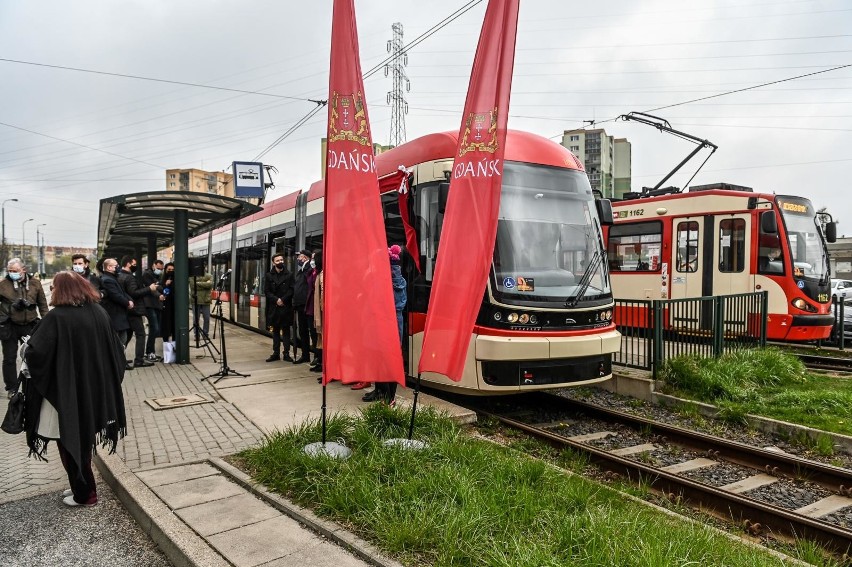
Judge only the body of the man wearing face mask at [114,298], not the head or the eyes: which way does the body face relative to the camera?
to the viewer's right

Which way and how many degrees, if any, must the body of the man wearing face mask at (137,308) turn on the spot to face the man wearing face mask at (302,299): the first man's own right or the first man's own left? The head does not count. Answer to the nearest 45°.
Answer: approximately 45° to the first man's own right

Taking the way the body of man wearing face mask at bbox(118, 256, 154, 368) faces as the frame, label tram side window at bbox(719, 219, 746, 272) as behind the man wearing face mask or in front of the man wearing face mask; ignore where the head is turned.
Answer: in front

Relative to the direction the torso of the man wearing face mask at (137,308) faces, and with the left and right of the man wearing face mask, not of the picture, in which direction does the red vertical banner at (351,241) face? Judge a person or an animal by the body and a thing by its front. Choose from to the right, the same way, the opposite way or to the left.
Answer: to the right

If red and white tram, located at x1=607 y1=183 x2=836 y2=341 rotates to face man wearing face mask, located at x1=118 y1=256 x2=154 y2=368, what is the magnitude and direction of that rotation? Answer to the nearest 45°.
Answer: approximately 90° to its right

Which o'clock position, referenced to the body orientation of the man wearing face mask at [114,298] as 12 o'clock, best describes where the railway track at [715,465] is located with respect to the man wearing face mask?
The railway track is roughly at 2 o'clock from the man wearing face mask.

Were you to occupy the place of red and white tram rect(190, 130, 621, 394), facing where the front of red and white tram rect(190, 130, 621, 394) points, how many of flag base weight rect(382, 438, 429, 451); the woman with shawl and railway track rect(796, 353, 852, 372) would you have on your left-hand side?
1

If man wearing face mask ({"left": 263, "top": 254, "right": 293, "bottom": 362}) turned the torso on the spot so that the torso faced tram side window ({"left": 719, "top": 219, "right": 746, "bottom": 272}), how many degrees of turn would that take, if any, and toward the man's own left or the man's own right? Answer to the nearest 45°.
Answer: approximately 90° to the man's own left

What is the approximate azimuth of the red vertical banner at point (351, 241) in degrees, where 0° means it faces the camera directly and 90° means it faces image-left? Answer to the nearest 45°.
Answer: approximately 0°

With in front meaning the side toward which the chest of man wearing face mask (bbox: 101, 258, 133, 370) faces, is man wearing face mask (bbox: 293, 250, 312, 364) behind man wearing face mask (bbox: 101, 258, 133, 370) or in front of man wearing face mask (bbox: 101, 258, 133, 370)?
in front

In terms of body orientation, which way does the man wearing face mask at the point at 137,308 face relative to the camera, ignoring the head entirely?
to the viewer's right

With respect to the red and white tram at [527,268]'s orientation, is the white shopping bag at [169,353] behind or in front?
behind

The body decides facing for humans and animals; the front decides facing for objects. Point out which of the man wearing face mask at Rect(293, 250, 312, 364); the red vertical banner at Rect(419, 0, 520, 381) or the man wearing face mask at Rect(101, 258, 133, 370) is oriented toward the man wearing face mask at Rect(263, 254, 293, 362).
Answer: the man wearing face mask at Rect(101, 258, 133, 370)

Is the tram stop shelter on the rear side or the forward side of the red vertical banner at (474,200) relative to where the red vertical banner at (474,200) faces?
on the rear side

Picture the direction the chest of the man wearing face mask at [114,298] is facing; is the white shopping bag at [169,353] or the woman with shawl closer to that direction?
the white shopping bag

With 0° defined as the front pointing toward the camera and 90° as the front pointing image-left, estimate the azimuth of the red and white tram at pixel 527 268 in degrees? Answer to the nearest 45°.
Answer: approximately 315°

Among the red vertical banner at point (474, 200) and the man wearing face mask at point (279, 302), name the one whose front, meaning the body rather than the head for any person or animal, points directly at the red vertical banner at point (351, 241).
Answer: the man wearing face mask

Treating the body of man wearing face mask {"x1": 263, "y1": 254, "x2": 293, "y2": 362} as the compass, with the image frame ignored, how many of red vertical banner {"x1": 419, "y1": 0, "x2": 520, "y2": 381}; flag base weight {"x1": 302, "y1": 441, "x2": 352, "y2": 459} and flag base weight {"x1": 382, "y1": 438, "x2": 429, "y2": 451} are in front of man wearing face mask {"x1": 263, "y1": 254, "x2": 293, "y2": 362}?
3
